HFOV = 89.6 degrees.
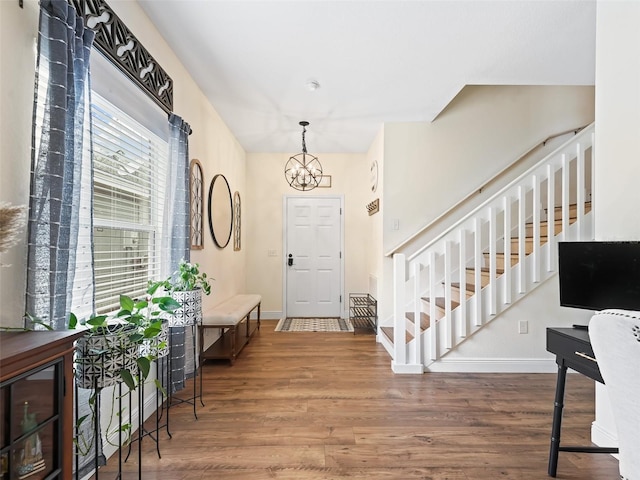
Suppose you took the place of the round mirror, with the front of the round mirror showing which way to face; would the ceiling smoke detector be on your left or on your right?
on your right

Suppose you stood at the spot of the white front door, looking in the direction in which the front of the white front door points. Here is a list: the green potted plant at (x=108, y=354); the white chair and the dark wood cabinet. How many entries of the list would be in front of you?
3

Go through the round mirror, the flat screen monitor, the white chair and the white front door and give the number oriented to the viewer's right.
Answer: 1

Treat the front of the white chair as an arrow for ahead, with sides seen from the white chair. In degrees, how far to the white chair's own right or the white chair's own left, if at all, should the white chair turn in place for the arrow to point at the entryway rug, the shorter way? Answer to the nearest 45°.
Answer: approximately 45° to the white chair's own left

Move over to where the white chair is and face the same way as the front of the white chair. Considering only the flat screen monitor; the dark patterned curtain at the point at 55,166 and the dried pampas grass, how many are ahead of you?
1

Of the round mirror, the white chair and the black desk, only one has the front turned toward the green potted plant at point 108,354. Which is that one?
the black desk

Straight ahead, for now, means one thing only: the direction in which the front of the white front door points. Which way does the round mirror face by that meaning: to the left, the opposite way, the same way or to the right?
to the left

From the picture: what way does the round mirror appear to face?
to the viewer's right

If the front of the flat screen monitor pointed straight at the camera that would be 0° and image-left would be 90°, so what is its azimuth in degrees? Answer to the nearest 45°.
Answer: approximately 0°

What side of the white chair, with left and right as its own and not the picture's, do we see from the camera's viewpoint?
back

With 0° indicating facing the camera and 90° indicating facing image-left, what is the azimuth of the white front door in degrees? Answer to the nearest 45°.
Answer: approximately 0°
